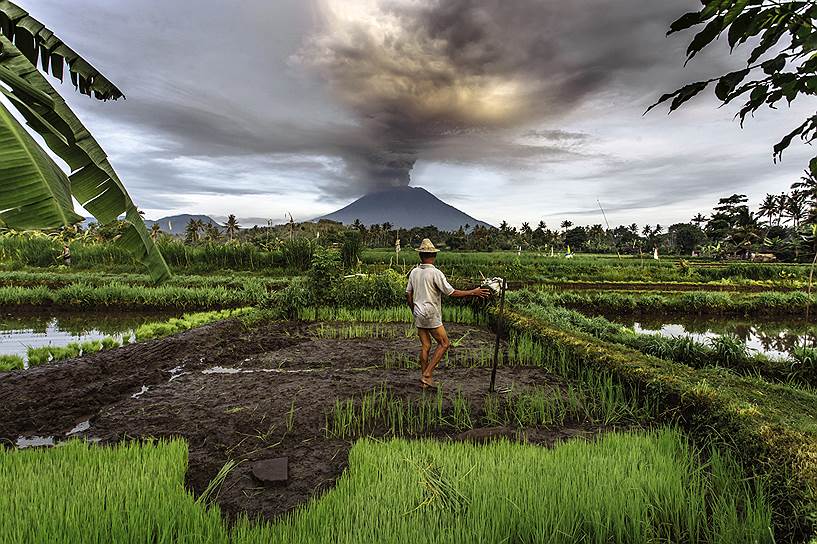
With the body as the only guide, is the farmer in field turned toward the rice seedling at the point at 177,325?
no

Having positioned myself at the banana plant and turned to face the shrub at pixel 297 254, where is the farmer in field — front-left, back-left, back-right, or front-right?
front-right

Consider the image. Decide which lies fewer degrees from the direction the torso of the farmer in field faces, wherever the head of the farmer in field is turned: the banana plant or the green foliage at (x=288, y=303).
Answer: the green foliage

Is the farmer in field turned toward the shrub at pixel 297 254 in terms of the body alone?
no

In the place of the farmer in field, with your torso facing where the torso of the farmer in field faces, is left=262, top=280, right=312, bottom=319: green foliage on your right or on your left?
on your left

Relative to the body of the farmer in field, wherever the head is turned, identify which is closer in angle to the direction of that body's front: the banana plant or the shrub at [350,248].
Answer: the shrub

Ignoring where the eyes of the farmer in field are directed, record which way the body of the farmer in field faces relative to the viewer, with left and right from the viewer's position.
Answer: facing away from the viewer and to the right of the viewer

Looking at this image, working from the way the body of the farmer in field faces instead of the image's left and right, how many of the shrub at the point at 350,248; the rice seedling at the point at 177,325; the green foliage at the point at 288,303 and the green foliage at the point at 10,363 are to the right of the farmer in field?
0

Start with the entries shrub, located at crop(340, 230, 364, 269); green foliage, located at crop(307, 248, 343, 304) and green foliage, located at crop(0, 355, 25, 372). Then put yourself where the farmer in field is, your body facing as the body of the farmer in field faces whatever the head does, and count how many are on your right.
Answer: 0

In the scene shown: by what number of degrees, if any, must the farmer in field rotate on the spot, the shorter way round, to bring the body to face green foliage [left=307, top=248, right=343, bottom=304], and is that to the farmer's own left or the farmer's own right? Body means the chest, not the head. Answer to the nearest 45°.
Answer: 0° — they already face it

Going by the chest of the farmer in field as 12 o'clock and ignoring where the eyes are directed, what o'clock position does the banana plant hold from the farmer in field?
The banana plant is roughly at 6 o'clock from the farmer in field.

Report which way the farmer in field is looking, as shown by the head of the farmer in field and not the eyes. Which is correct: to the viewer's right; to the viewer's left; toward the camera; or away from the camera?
away from the camera

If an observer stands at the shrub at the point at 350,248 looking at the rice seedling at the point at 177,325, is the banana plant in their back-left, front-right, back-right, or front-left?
front-left

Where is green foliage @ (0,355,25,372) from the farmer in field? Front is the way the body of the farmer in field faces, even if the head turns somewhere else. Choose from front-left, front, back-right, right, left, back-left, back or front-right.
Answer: back-left
